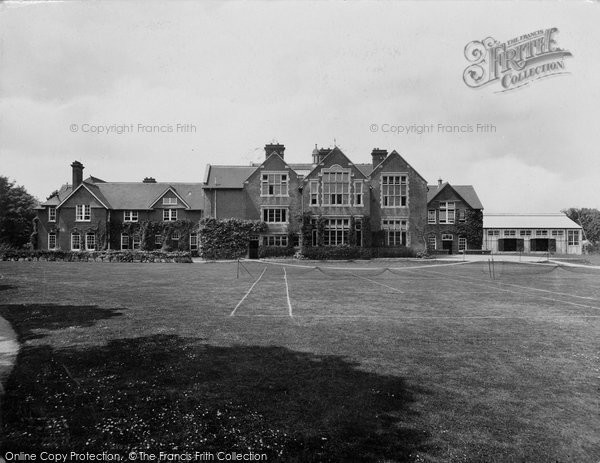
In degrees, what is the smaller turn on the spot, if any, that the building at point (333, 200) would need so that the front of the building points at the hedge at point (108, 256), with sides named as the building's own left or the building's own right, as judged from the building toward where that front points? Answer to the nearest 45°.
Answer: approximately 90° to the building's own right

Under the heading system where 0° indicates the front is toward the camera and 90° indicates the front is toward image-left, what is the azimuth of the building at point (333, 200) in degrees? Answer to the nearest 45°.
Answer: approximately 0°

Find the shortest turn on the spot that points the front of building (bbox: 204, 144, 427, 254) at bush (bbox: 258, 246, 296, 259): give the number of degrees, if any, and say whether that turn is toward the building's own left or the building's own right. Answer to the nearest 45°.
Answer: approximately 90° to the building's own right
